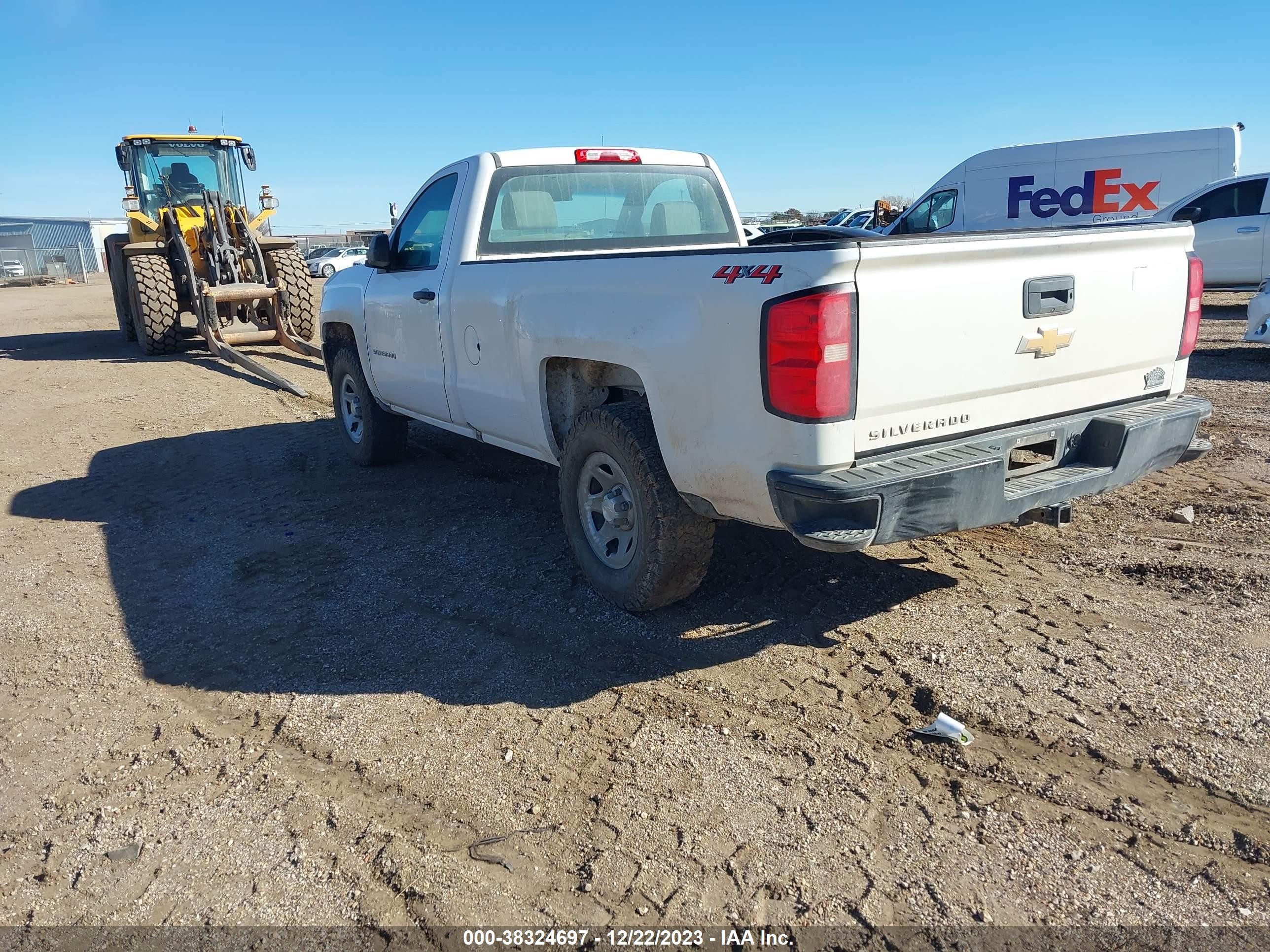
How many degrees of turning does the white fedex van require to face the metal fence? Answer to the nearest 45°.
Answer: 0° — it already faces it

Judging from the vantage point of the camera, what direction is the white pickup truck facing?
facing away from the viewer and to the left of the viewer

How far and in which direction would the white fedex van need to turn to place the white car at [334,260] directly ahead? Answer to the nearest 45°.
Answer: approximately 45° to its right

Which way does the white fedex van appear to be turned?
to the viewer's left

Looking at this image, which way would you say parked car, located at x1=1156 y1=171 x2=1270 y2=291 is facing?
to the viewer's left

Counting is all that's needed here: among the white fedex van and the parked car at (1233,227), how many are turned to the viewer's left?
2

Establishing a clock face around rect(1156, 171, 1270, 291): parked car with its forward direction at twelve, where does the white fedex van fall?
The white fedex van is roughly at 2 o'clock from the parked car.

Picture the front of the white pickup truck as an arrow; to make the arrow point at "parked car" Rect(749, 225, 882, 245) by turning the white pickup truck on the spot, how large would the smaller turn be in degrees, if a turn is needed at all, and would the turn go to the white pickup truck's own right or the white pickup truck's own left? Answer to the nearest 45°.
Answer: approximately 45° to the white pickup truck's own right

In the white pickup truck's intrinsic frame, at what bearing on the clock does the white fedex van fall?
The white fedex van is roughly at 2 o'clock from the white pickup truck.
